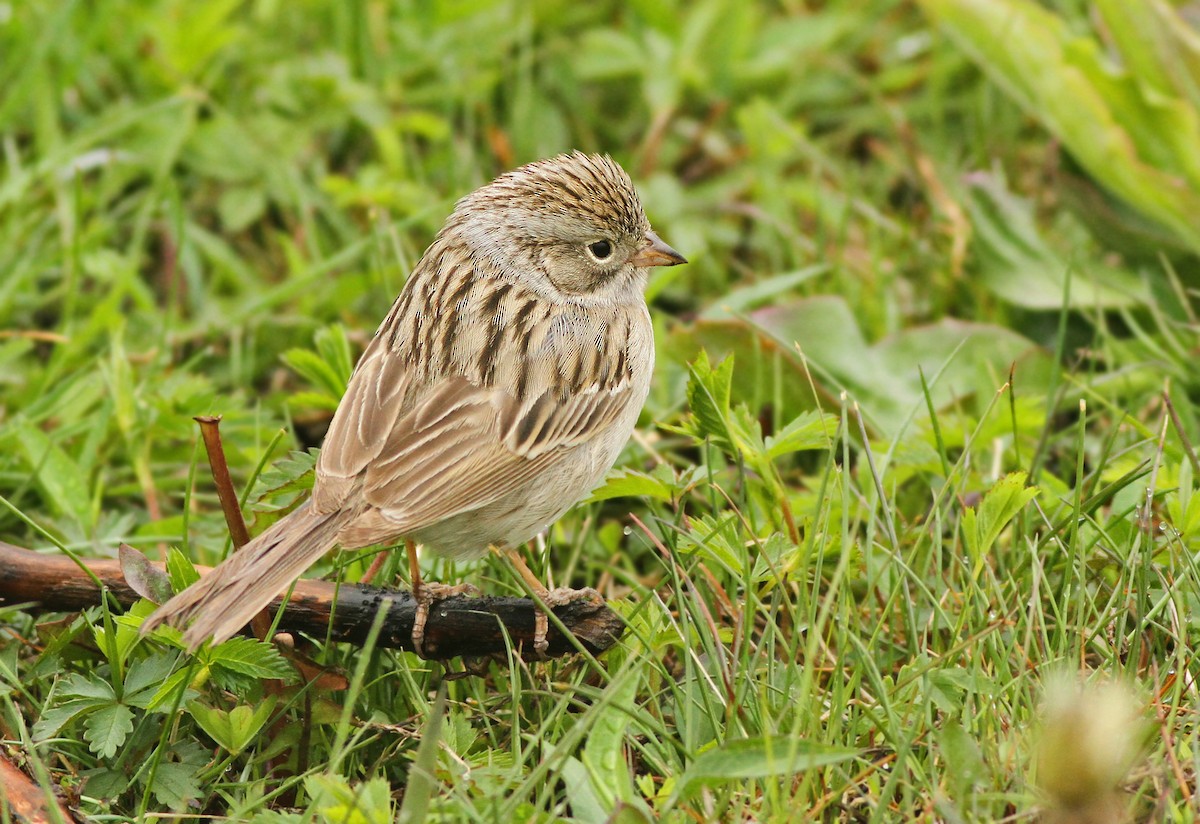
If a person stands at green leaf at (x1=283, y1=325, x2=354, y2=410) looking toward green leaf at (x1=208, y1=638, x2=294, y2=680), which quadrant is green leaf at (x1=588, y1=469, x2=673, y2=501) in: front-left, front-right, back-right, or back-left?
front-left

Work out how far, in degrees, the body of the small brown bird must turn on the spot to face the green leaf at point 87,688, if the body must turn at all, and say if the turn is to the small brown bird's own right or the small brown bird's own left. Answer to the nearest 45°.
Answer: approximately 180°

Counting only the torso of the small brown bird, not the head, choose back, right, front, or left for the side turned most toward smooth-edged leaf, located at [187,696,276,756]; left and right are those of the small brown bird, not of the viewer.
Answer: back

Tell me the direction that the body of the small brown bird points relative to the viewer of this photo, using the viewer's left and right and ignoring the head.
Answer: facing away from the viewer and to the right of the viewer

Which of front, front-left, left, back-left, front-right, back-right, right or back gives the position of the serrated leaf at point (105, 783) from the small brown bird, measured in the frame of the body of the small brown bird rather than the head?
back

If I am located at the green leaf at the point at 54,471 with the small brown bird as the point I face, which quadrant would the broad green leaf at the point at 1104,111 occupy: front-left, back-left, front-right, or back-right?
front-left

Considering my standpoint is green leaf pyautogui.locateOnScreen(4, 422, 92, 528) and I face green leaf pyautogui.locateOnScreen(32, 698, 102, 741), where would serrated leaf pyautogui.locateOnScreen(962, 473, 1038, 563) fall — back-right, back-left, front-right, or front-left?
front-left

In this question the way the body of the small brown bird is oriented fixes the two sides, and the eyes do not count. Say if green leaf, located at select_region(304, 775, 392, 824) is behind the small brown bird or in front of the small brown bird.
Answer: behind
